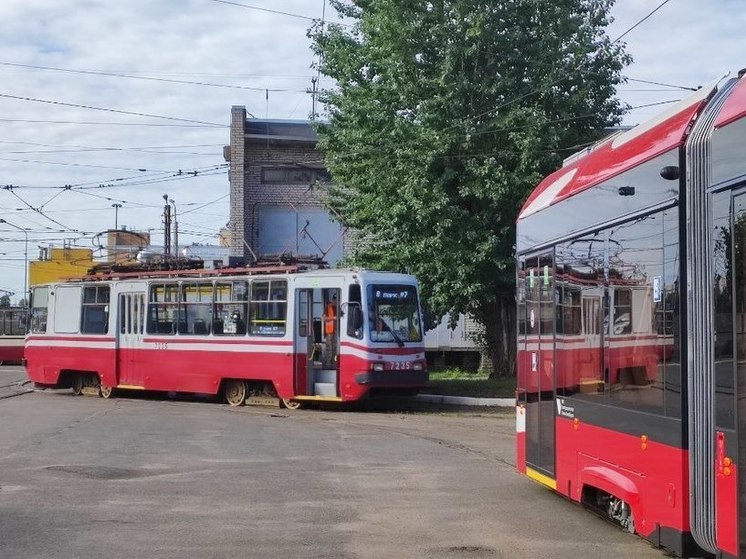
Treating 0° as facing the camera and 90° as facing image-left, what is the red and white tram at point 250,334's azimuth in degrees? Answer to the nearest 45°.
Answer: approximately 315°

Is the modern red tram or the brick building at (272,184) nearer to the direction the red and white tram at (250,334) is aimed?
the modern red tram

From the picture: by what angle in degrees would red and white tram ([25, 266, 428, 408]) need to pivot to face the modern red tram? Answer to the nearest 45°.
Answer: approximately 45° to its right

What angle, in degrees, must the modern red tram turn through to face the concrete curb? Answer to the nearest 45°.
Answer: approximately 135° to its left

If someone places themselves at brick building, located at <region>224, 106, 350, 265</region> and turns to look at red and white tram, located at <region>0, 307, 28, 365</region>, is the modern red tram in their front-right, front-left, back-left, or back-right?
back-left

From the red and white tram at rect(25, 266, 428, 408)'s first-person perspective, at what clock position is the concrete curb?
The concrete curb is roughly at 11 o'clock from the red and white tram.

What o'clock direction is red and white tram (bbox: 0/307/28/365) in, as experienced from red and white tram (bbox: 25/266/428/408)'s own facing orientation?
red and white tram (bbox: 0/307/28/365) is roughly at 7 o'clock from red and white tram (bbox: 25/266/428/408).

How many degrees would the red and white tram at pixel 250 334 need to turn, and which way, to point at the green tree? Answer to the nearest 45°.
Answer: approximately 45° to its left
